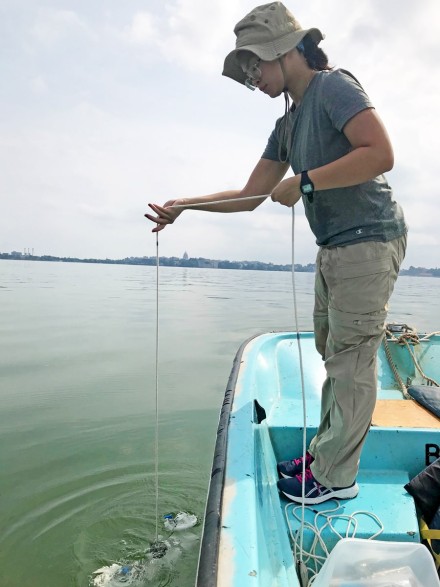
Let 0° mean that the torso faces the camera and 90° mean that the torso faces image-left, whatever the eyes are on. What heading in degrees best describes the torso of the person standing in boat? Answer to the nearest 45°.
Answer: approximately 90°

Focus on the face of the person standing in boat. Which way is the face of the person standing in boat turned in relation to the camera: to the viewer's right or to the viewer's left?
to the viewer's left
